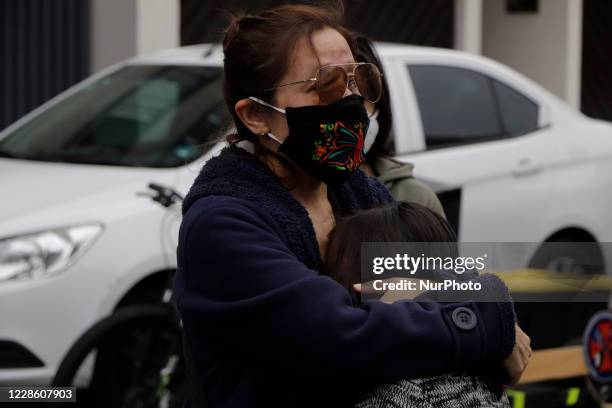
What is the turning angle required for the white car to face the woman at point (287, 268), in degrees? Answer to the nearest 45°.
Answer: approximately 45° to its left

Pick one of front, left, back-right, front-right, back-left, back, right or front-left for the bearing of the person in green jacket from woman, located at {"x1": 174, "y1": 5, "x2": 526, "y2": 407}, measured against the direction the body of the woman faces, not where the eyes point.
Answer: back-left

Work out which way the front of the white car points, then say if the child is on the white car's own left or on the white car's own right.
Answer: on the white car's own left

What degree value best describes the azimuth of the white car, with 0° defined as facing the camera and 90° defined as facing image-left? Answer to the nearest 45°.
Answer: approximately 45°

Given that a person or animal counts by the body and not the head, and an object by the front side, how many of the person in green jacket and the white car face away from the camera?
0

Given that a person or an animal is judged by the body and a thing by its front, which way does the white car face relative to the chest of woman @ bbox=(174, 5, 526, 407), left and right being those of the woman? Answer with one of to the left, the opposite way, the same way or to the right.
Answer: to the right

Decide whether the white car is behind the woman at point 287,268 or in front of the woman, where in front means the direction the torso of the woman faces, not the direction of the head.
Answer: behind

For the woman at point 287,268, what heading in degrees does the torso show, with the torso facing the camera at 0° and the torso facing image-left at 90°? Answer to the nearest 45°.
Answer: approximately 315°
